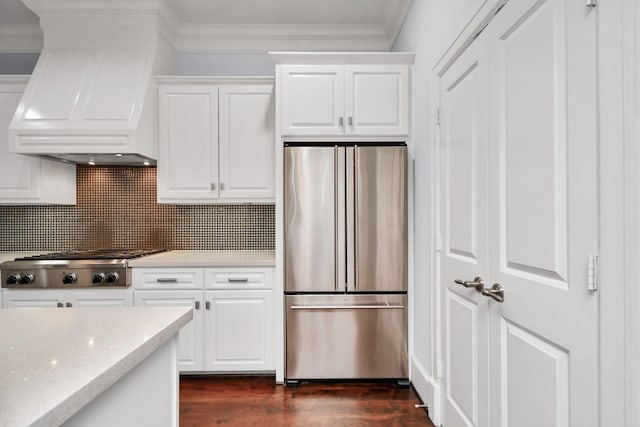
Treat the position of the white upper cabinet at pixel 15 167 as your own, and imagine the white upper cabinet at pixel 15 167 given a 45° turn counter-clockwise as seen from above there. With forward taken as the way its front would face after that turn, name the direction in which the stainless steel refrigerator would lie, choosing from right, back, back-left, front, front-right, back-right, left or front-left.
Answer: front

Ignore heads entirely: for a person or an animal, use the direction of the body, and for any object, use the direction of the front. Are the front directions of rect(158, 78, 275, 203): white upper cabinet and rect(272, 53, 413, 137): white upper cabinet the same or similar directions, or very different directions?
same or similar directions

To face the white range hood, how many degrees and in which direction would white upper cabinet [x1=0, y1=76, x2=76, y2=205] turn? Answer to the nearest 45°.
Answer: approximately 45° to its left

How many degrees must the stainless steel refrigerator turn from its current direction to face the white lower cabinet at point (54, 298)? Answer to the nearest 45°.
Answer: approximately 90° to its right

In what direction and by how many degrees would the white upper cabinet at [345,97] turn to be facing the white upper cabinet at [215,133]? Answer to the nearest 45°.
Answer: approximately 90° to its right

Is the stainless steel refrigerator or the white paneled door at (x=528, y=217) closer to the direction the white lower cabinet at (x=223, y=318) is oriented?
the white paneled door

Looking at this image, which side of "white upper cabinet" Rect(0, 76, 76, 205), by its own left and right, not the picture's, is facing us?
front

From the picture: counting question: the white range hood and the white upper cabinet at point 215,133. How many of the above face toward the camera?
2

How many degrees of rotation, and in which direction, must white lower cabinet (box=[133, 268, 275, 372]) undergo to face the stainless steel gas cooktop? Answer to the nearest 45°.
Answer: approximately 90° to its right

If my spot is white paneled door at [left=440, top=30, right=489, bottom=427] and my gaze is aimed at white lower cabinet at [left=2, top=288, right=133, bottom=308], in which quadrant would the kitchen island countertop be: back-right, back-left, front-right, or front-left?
front-left

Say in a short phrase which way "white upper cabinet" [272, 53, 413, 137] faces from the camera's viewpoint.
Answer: facing the viewer

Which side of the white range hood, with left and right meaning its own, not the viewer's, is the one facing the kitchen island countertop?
front

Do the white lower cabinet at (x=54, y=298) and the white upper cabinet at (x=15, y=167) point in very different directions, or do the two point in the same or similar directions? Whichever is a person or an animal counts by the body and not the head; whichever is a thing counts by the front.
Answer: same or similar directions

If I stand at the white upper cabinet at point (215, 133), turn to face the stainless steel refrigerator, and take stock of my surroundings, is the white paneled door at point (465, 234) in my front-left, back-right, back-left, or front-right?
front-right
